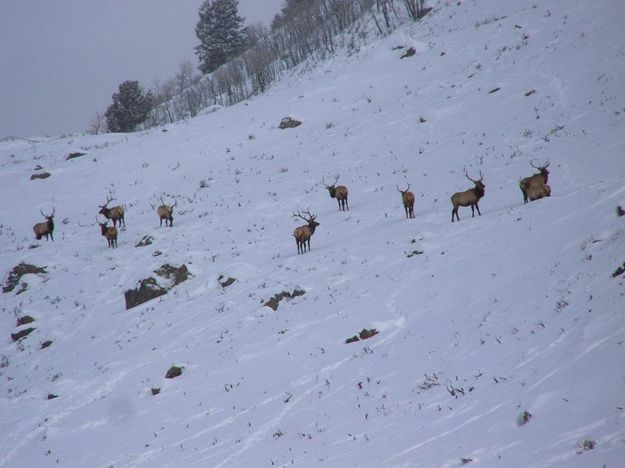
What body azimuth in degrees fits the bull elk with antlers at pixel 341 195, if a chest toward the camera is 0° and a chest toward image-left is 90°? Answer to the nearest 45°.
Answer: approximately 45°

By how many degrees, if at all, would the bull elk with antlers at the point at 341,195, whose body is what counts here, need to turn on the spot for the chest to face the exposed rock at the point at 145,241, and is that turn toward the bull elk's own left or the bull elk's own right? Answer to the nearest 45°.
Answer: approximately 45° to the bull elk's own right

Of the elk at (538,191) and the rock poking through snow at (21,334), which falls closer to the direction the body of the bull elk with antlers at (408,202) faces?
the rock poking through snow

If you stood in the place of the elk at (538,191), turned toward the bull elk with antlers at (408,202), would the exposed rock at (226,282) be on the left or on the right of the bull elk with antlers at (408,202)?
left

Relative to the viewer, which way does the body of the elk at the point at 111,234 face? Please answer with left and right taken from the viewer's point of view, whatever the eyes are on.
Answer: facing the viewer and to the left of the viewer

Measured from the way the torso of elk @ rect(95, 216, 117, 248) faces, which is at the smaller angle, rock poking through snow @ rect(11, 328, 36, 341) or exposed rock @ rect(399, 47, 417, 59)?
the rock poking through snow

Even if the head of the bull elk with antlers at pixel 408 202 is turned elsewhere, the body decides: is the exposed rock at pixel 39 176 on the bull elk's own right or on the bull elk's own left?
on the bull elk's own right

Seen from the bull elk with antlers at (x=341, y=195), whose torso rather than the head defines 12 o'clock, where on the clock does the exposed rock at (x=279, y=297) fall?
The exposed rock is roughly at 11 o'clock from the bull elk with antlers.

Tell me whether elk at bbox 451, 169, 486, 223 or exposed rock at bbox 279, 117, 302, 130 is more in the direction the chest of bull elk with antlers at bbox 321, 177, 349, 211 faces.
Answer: the exposed rock

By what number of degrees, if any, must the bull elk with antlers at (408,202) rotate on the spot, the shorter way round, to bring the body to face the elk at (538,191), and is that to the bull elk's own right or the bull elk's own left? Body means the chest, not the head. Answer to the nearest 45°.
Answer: approximately 90° to the bull elk's own left

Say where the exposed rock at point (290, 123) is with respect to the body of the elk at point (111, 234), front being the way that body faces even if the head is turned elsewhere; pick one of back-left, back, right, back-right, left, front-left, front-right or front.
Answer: back

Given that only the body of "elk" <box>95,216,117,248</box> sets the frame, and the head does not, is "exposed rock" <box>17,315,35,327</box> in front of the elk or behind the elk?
in front
